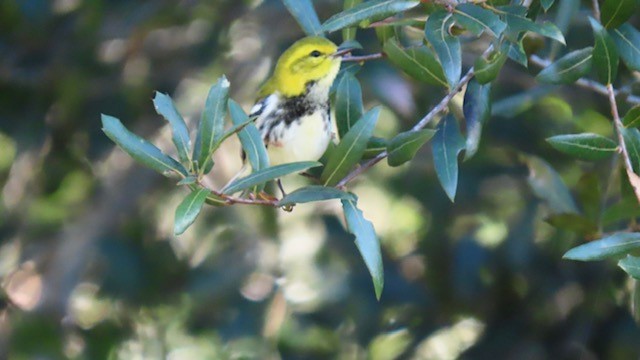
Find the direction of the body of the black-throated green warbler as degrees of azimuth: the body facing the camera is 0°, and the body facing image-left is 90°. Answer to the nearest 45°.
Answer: approximately 315°
